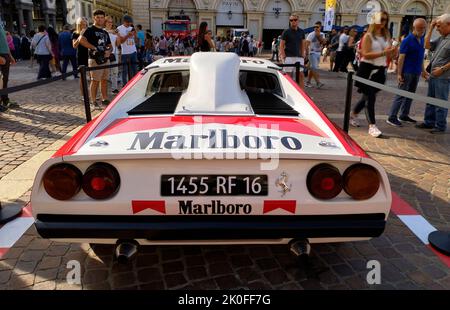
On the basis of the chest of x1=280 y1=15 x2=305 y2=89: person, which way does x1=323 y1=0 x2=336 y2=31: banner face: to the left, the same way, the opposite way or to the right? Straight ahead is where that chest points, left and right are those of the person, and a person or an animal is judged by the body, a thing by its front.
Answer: the same way

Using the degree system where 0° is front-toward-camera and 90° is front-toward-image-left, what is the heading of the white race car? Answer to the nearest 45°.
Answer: approximately 180°

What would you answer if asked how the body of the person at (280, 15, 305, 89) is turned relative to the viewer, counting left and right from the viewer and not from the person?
facing the viewer

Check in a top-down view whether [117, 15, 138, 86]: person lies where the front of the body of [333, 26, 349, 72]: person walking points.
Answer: no

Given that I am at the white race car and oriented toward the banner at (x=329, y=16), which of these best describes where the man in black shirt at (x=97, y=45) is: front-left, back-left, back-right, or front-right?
front-left

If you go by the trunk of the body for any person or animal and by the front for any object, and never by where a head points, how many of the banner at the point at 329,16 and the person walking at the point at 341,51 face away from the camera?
0

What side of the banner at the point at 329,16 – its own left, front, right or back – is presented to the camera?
front

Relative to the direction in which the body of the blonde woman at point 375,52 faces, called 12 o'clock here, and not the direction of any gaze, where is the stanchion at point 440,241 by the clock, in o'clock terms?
The stanchion is roughly at 1 o'clock from the blonde woman.
